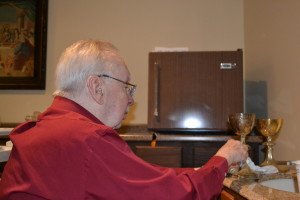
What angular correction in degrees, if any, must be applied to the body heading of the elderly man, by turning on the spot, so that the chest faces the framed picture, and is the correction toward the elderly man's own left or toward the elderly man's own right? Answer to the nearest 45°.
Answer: approximately 90° to the elderly man's own left

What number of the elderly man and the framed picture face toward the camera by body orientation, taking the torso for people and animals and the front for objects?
1

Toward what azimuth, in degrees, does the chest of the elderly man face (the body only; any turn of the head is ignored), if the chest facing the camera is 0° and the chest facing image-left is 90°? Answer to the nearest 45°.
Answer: approximately 225°

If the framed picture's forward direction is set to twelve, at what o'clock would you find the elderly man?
The elderly man is roughly at 12 o'clock from the framed picture.

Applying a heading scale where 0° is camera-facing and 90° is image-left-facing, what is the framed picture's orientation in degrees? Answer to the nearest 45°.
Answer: approximately 0°
